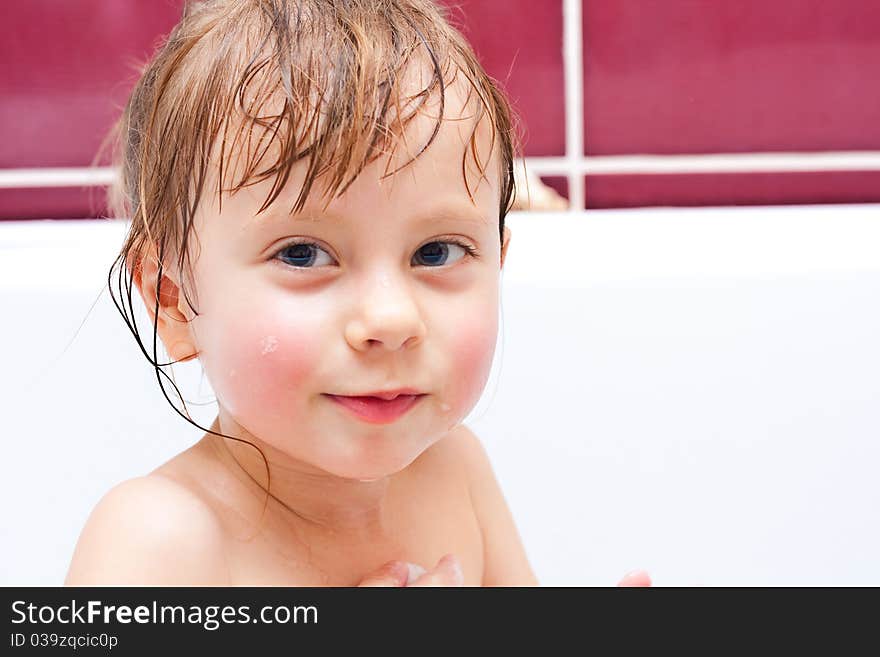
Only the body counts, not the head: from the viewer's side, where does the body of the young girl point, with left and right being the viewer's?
facing the viewer and to the right of the viewer
